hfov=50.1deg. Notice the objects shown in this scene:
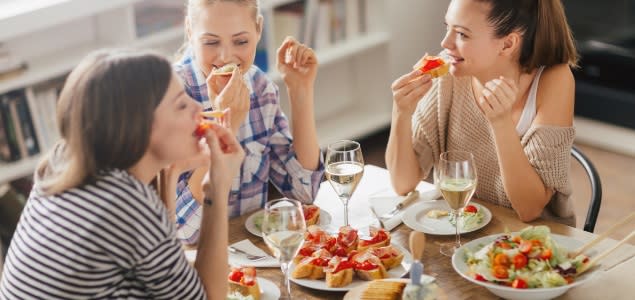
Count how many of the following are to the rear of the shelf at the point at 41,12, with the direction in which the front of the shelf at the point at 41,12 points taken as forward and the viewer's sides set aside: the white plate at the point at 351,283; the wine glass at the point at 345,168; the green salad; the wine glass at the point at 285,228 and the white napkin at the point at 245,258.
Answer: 0

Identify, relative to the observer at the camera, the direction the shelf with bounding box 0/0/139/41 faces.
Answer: facing the viewer and to the right of the viewer

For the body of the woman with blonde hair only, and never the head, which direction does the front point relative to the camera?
toward the camera

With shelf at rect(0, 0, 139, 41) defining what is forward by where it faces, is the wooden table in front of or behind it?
in front

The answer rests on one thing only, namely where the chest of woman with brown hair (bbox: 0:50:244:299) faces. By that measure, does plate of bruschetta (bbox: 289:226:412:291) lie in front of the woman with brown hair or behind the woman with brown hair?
in front

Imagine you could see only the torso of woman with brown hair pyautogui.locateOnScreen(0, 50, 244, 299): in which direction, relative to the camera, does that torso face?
to the viewer's right

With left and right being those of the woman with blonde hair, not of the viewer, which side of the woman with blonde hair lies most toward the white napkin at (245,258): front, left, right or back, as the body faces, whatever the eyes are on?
front

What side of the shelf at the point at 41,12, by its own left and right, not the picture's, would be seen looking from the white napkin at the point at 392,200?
front

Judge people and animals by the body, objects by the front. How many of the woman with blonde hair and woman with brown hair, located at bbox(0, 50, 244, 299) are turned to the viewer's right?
1

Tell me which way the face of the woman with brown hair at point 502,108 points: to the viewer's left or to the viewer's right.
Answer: to the viewer's left

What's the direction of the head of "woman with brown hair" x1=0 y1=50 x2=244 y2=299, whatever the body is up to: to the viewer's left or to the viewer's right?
to the viewer's right

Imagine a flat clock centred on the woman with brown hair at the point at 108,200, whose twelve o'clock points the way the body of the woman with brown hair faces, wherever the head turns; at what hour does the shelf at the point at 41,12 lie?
The shelf is roughly at 9 o'clock from the woman with brown hair.

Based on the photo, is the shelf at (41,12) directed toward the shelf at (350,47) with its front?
no

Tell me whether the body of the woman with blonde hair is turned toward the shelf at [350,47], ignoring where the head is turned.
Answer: no

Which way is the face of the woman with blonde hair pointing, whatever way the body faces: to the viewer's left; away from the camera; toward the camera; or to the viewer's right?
toward the camera
